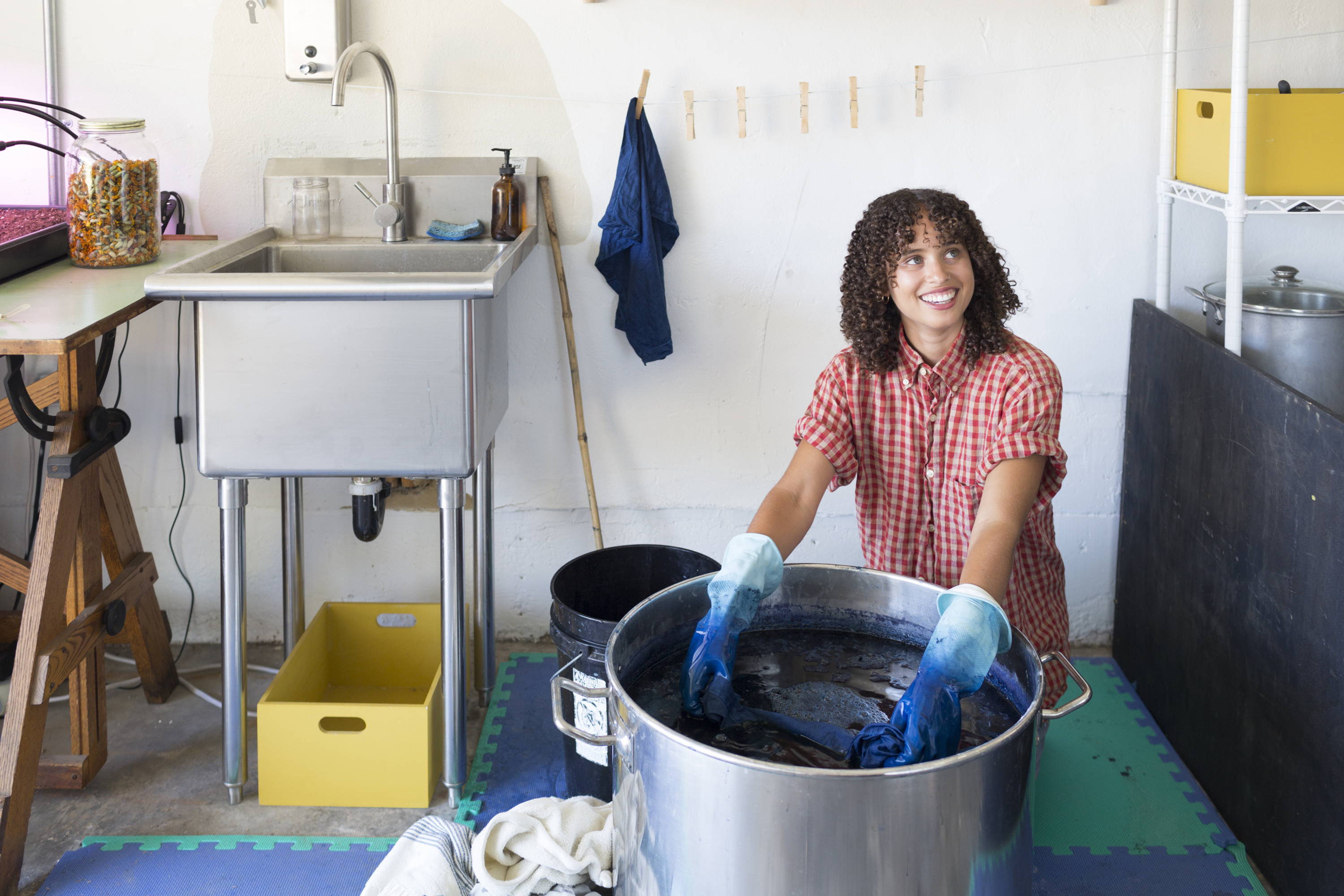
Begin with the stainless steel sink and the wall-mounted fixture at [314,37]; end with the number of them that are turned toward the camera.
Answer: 2

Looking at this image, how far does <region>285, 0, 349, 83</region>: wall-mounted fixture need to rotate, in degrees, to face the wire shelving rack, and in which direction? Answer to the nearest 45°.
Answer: approximately 45° to its left

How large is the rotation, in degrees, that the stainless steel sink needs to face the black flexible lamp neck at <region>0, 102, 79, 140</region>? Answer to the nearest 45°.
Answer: approximately 135° to its right

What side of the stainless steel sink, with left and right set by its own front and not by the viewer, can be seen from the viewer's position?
front

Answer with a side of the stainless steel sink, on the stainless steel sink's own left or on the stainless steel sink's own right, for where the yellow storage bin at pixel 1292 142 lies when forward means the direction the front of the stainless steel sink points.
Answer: on the stainless steel sink's own left

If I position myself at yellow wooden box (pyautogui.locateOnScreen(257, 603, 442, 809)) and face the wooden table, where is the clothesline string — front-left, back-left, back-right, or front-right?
back-right

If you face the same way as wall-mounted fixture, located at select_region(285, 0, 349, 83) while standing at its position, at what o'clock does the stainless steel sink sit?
The stainless steel sink is roughly at 12 o'clock from the wall-mounted fixture.
